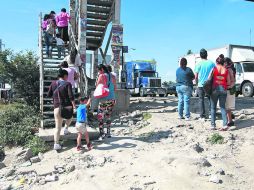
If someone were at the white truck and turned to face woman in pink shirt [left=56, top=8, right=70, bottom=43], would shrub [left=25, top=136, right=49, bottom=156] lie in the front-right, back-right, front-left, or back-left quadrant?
front-left

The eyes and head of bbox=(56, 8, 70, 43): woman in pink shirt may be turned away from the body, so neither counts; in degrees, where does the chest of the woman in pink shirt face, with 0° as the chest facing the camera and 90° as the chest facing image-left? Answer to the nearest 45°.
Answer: approximately 180°

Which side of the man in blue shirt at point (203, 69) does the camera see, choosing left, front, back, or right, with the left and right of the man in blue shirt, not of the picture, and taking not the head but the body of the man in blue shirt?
back

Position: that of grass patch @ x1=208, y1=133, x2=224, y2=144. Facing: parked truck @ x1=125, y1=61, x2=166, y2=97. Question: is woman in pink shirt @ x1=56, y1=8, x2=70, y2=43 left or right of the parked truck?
left

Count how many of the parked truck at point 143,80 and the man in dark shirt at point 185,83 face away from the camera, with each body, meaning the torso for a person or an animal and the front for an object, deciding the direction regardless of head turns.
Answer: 1

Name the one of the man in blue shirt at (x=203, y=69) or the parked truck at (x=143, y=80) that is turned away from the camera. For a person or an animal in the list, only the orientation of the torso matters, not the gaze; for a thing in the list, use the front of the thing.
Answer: the man in blue shirt

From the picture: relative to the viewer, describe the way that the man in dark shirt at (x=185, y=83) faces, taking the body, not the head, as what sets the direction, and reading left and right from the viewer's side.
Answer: facing away from the viewer

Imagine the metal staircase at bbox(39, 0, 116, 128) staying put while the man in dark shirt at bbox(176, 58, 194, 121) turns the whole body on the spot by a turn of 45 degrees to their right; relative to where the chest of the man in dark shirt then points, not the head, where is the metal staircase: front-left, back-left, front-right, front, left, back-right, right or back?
left

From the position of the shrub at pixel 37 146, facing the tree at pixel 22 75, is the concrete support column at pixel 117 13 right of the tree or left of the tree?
right
